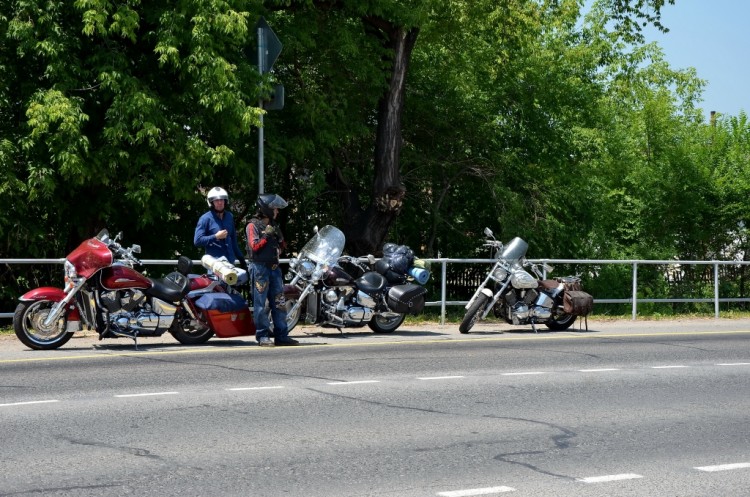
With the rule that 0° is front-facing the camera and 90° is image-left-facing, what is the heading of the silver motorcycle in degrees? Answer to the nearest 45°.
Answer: approximately 45°

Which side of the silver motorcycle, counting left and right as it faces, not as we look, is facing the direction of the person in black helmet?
front

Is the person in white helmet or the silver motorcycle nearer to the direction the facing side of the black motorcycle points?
the person in white helmet

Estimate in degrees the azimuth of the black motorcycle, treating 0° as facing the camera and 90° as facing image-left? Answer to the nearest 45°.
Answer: approximately 45°

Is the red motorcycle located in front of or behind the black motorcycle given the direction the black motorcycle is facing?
in front

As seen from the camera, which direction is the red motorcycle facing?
to the viewer's left

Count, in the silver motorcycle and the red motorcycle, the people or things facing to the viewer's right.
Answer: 0

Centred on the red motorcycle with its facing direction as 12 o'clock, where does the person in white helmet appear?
The person in white helmet is roughly at 5 o'clock from the red motorcycle.

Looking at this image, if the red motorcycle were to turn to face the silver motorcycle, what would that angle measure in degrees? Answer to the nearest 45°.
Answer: approximately 180°

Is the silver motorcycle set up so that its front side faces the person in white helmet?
yes

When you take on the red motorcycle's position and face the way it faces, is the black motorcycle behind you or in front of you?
behind

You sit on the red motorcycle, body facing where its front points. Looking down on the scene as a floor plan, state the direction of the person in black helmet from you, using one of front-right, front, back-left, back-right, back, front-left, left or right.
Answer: back

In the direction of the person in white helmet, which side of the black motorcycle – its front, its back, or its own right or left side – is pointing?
front

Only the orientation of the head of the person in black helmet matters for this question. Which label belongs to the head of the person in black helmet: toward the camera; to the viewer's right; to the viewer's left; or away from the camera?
to the viewer's right
